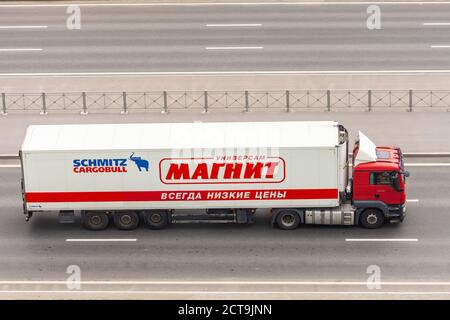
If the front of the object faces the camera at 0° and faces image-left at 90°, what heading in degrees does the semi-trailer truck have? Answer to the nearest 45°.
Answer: approximately 270°
